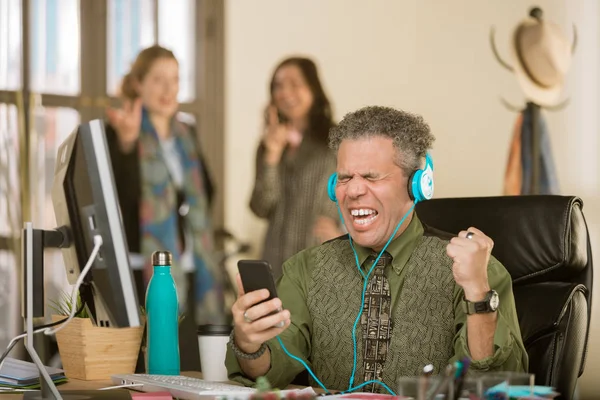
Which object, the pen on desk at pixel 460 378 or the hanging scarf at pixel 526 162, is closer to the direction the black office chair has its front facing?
the pen on desk

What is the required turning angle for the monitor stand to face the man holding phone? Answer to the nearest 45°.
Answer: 0° — it already faces them

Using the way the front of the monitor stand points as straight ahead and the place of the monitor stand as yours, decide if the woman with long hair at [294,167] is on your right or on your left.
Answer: on your left

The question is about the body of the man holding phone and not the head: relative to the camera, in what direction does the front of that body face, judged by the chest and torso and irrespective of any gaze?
toward the camera

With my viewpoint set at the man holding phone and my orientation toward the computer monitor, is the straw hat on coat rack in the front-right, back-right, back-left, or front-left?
back-right

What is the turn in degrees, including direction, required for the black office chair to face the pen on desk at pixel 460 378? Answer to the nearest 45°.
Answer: approximately 45° to its left

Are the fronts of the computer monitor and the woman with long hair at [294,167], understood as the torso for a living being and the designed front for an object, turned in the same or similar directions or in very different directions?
very different directions

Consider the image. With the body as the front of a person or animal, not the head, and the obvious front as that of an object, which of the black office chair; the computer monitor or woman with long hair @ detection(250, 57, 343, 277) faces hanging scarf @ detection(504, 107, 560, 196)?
the computer monitor

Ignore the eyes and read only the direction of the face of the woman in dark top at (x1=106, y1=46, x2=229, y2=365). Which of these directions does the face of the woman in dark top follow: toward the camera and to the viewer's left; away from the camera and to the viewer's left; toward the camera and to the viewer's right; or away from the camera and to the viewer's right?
toward the camera and to the viewer's right

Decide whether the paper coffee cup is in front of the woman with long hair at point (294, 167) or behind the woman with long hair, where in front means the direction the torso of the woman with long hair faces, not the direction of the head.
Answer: in front

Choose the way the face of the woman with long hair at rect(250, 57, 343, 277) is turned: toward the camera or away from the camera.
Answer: toward the camera

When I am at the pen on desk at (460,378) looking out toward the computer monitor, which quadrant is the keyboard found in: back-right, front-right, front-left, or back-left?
front-right

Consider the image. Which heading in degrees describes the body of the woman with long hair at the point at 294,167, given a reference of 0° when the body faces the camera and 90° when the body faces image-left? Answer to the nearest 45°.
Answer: approximately 45°

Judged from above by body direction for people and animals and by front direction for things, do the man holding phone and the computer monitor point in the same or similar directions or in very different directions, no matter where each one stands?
very different directions

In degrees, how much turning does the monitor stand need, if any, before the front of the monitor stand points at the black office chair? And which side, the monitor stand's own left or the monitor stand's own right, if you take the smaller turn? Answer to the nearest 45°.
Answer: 0° — it already faces it

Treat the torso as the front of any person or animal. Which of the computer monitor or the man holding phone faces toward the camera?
the man holding phone

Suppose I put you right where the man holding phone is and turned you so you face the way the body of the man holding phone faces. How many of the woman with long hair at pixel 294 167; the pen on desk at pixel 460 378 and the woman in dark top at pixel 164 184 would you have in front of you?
1

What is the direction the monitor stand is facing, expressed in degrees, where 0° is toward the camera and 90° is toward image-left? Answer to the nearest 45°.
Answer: approximately 270°

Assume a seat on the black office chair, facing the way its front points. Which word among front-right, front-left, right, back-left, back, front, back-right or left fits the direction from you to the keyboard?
front

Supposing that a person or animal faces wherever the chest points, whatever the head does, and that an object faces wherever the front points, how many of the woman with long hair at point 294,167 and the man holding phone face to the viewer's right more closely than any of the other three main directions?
0
